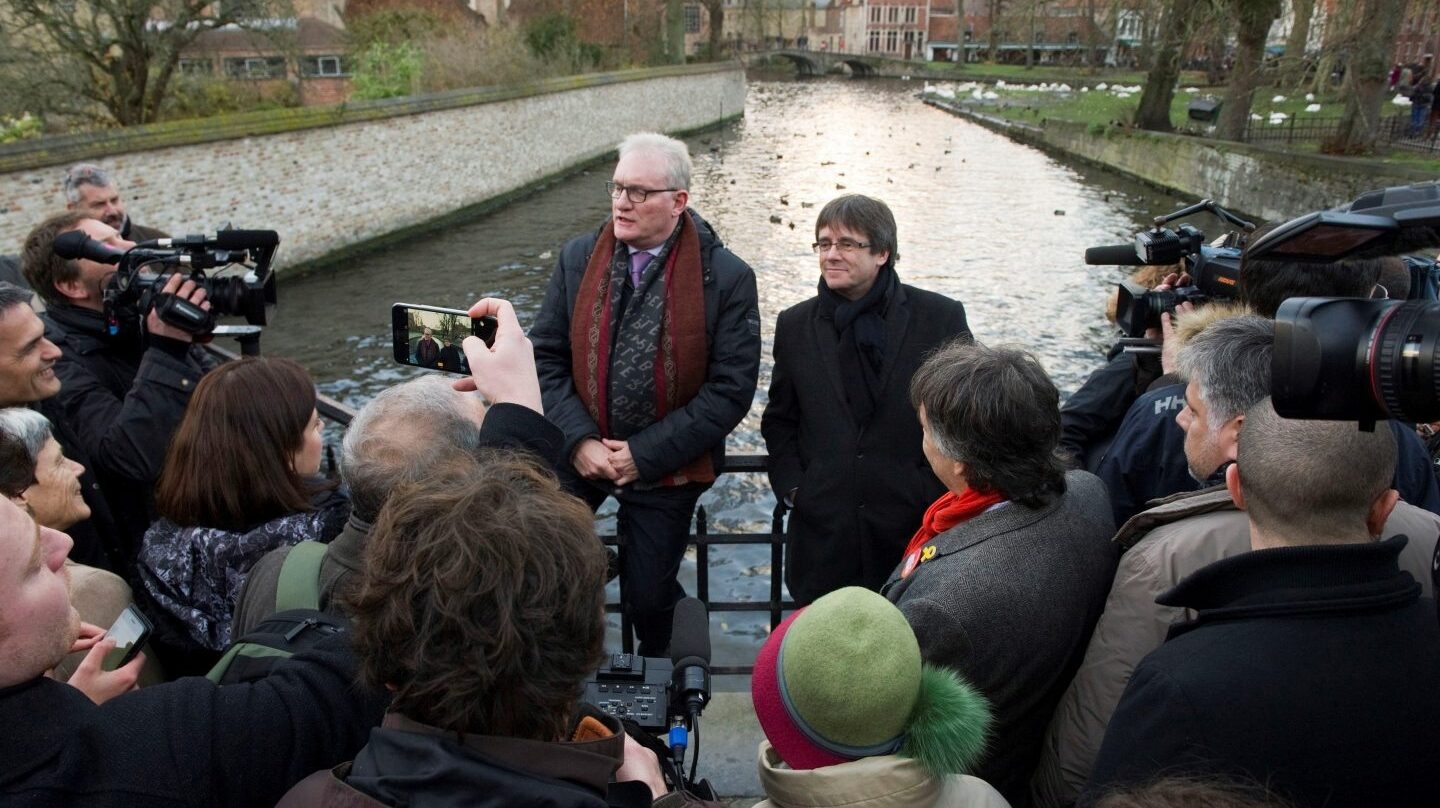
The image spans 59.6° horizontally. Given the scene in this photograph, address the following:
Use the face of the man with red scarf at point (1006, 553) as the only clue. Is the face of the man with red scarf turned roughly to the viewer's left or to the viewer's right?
to the viewer's left

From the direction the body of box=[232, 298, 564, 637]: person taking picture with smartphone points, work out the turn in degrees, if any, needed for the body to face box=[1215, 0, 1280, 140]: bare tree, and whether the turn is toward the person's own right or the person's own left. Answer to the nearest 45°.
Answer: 0° — they already face it

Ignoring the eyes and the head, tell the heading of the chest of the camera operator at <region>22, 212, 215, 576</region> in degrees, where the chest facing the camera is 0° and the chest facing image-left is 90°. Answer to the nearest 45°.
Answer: approximately 270°

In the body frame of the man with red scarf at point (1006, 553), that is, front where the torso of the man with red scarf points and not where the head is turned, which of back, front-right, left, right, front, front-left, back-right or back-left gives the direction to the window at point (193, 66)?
front

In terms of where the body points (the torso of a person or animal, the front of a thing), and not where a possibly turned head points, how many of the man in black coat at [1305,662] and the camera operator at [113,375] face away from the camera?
1

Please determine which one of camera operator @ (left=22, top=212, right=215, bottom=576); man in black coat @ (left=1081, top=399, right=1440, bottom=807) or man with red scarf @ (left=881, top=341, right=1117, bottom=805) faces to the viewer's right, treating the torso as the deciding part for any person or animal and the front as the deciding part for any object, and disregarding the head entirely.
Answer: the camera operator

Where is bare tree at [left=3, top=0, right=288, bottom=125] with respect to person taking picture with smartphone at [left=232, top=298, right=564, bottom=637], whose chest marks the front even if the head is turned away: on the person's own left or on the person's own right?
on the person's own left

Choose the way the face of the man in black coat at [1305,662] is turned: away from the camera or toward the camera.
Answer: away from the camera

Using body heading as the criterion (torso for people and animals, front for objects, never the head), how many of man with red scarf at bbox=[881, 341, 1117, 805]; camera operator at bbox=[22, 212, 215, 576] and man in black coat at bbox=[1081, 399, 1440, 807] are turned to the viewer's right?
1

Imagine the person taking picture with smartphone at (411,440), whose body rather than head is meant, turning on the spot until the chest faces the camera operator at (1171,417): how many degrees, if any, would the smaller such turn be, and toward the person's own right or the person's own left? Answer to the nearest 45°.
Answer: approximately 45° to the person's own right

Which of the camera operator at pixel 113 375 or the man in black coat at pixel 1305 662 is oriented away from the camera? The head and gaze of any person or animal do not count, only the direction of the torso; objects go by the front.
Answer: the man in black coat

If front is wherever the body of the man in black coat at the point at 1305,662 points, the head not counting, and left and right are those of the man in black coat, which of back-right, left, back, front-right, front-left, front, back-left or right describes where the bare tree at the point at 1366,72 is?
front

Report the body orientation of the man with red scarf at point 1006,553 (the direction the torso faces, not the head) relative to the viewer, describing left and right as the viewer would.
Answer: facing away from the viewer and to the left of the viewer

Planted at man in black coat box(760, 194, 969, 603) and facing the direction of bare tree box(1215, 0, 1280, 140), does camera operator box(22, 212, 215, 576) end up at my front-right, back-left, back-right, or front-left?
back-left

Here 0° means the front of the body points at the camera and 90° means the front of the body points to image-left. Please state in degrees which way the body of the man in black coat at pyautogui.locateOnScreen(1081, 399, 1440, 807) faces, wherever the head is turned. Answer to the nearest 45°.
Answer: approximately 180°

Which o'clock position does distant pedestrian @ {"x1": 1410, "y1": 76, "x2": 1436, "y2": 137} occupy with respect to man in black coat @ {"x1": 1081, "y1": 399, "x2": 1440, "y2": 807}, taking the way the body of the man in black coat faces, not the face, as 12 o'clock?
The distant pedestrian is roughly at 12 o'clock from the man in black coat.
